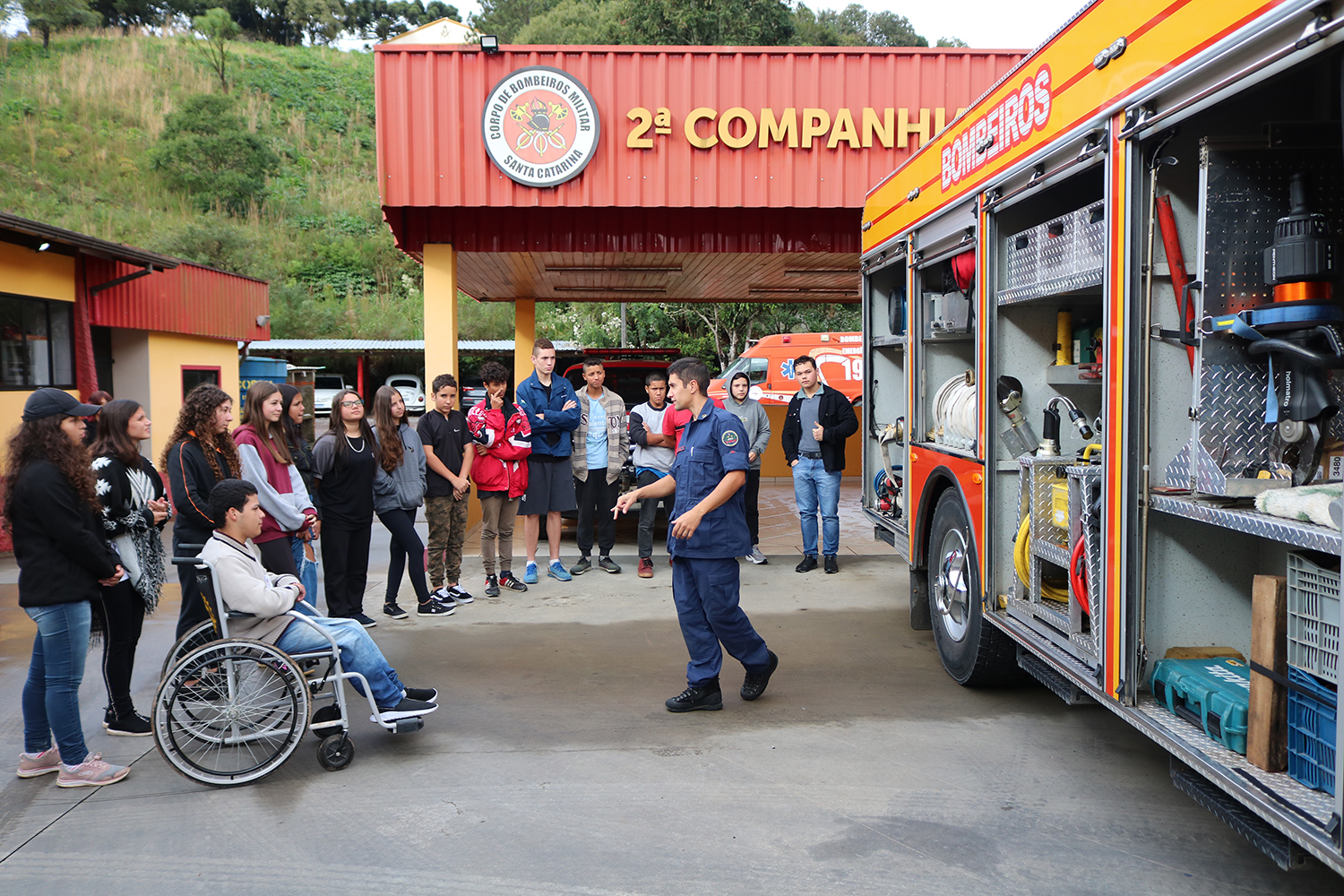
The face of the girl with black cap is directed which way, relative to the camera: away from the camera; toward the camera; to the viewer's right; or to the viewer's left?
to the viewer's right

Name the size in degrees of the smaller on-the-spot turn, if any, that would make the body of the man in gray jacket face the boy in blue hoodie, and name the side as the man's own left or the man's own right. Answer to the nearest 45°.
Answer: approximately 45° to the man's own right

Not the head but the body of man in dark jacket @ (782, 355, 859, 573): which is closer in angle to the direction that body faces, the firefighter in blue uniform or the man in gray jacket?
the firefighter in blue uniform

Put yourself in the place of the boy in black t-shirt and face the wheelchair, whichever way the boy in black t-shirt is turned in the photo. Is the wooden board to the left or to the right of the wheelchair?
left

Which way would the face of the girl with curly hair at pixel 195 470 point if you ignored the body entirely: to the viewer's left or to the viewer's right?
to the viewer's right

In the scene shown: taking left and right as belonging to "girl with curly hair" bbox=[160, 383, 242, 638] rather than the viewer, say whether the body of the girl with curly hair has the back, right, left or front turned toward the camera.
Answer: right

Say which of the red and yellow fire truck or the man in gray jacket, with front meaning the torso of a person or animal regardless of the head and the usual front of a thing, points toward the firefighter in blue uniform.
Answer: the man in gray jacket

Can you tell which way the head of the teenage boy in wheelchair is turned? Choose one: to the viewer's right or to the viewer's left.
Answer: to the viewer's right

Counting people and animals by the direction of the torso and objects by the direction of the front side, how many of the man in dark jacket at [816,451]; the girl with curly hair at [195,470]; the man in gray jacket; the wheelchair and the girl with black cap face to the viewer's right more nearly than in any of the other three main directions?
3

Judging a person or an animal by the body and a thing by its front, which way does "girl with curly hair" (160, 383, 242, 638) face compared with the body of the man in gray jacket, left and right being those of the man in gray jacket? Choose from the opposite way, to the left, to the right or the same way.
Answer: to the left

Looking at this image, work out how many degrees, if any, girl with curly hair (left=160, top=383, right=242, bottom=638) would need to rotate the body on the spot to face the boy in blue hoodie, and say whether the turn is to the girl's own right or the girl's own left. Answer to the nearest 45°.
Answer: approximately 45° to the girl's own left

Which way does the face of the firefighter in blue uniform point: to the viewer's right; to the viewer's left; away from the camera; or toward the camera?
to the viewer's left

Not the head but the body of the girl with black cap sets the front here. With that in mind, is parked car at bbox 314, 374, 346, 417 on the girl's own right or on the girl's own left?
on the girl's own left

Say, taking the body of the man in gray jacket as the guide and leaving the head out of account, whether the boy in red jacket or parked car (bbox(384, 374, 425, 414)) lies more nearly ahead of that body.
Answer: the boy in red jacket

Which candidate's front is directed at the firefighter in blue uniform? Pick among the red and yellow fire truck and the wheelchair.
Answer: the wheelchair

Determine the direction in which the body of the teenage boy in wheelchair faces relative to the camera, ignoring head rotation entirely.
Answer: to the viewer's right
